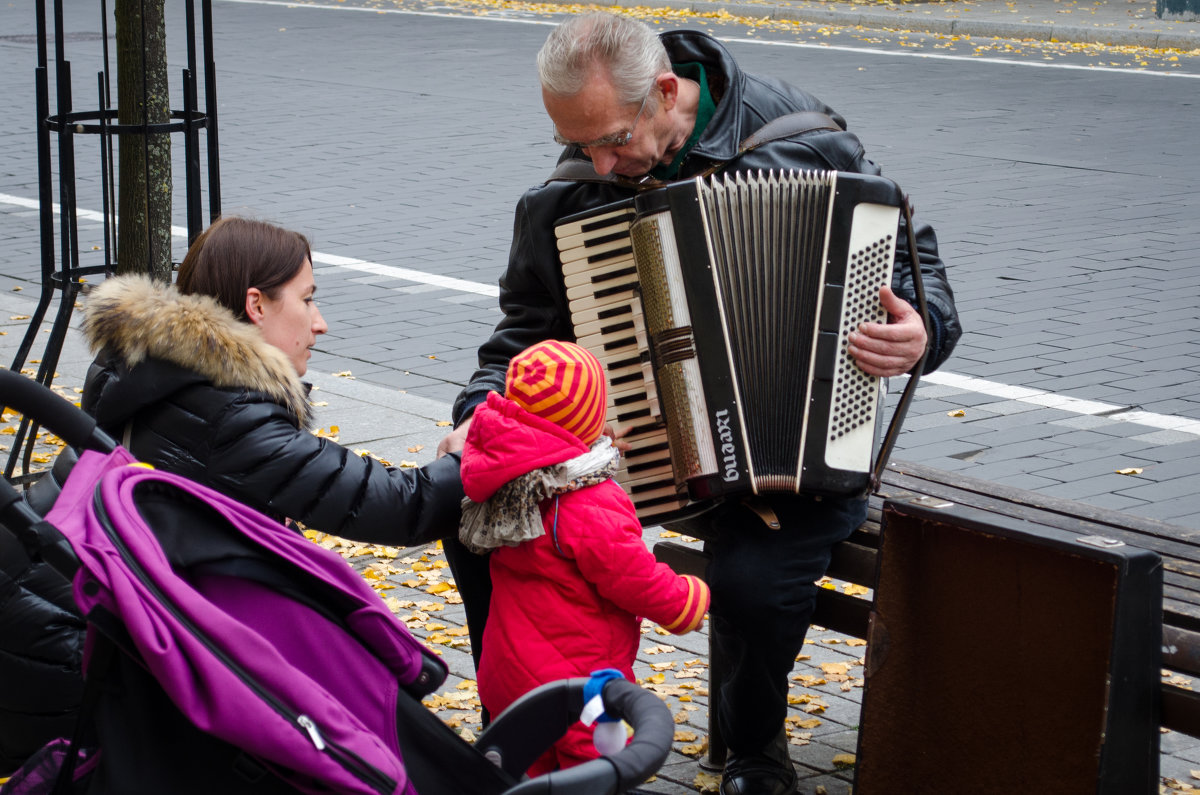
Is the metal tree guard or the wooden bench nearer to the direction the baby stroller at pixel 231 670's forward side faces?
the wooden bench

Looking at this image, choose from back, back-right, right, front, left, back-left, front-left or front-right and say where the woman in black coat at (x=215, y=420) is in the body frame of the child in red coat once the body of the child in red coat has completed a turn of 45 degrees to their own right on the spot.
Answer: back

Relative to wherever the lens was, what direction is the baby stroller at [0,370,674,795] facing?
facing to the right of the viewer

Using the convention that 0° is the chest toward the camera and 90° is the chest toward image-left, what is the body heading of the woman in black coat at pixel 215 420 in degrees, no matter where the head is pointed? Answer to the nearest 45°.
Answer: approximately 270°

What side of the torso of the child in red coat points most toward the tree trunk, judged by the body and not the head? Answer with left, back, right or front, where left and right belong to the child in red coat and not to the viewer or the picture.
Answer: left

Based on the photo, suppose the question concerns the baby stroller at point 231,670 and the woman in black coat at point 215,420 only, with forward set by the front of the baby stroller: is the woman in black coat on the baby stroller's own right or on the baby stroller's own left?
on the baby stroller's own left

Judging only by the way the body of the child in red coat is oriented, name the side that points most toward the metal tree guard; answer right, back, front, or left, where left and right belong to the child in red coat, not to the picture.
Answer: left

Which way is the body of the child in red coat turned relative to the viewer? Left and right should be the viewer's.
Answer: facing away from the viewer and to the right of the viewer

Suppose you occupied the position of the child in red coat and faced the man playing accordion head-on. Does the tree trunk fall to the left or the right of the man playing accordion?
left

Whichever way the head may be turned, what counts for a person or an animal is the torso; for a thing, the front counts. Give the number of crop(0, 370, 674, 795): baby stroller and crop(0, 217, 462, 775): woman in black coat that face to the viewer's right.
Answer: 2

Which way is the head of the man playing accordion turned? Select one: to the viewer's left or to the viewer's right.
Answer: to the viewer's left

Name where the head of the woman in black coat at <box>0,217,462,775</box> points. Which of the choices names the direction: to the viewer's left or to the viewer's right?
to the viewer's right

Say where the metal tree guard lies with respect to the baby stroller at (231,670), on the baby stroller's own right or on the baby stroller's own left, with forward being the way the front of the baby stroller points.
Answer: on the baby stroller's own left
